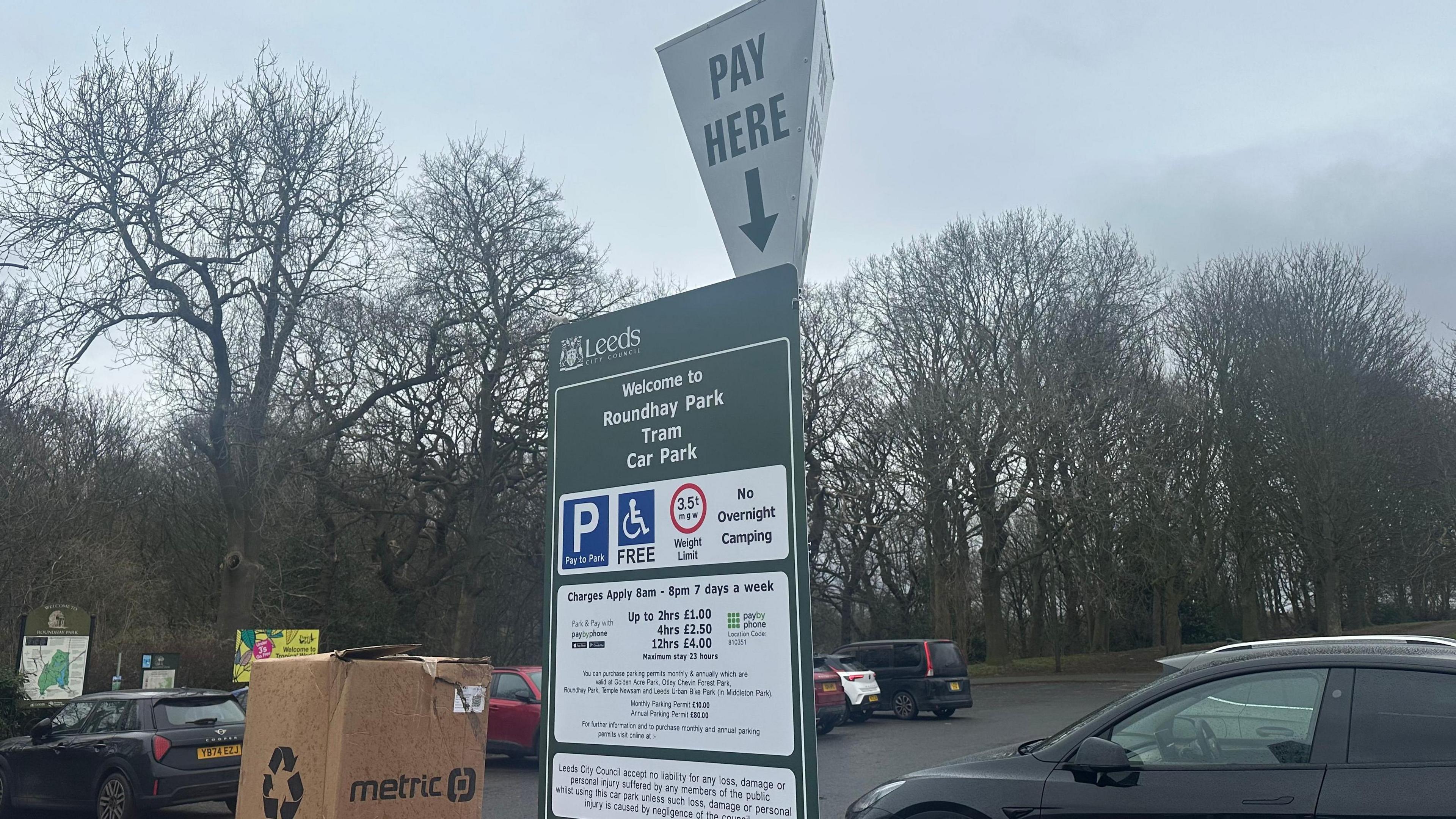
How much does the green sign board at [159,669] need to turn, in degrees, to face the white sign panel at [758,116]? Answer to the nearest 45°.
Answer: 0° — it already faces it

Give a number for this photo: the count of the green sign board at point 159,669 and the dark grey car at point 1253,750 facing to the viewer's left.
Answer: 1

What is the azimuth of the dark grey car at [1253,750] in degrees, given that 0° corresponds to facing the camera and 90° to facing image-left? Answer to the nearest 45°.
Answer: approximately 90°

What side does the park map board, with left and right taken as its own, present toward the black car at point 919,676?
left

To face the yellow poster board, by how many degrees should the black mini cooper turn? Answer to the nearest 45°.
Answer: approximately 45° to its right

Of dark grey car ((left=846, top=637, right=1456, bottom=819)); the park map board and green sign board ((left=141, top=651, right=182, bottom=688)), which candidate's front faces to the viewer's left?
the dark grey car

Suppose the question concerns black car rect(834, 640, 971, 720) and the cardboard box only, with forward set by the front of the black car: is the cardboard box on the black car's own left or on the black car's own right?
on the black car's own left

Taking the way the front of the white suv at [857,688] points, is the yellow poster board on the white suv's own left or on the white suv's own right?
on the white suv's own left

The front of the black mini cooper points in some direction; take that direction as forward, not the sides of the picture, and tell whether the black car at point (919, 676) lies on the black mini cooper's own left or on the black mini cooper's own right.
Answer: on the black mini cooper's own right

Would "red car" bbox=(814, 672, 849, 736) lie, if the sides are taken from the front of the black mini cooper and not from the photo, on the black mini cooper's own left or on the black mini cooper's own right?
on the black mini cooper's own right

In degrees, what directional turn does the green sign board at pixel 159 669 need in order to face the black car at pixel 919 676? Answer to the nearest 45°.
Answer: approximately 90° to its left

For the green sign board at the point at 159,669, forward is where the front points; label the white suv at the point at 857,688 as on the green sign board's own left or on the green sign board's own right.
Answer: on the green sign board's own left
